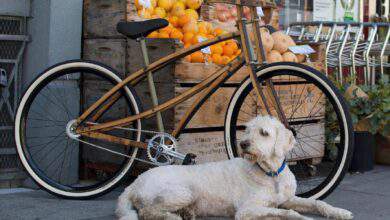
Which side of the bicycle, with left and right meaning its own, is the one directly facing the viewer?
right

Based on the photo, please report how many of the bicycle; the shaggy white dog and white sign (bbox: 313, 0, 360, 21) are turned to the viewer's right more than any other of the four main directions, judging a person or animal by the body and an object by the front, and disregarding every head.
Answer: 2

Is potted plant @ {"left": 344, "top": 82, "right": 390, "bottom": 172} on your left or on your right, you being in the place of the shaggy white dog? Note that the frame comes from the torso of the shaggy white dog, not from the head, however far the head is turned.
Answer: on your left

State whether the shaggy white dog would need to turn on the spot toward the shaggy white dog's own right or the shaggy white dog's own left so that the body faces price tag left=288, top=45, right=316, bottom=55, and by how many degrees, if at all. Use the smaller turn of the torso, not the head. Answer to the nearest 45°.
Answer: approximately 90° to the shaggy white dog's own left

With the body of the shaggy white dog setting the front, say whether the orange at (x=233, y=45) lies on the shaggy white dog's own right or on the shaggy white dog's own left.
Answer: on the shaggy white dog's own left

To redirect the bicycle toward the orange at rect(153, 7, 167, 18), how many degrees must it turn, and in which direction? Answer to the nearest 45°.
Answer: approximately 90° to its left

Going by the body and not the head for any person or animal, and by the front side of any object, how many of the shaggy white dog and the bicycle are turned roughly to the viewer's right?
2

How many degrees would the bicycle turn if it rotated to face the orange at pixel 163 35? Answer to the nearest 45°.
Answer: approximately 90° to its left

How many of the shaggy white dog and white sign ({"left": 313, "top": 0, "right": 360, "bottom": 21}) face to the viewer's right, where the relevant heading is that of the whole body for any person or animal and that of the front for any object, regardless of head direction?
1

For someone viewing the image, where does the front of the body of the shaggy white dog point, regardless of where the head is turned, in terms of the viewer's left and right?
facing to the right of the viewer

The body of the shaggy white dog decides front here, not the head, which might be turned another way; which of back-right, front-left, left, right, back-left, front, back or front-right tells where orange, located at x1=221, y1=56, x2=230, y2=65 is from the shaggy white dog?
left
